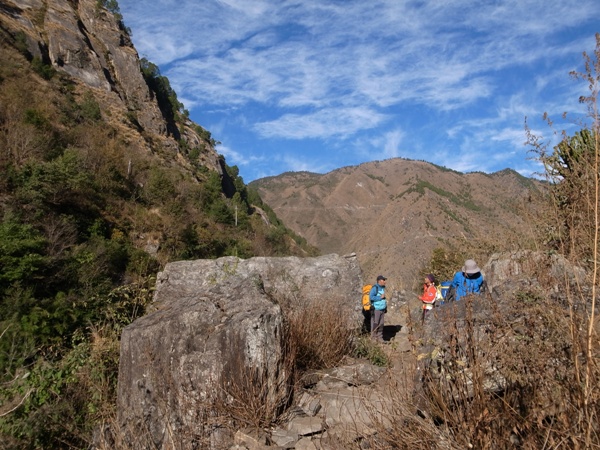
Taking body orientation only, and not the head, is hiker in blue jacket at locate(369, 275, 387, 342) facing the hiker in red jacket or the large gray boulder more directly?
the hiker in red jacket

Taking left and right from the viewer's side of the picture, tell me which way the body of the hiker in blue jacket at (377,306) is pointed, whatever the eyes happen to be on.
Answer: facing to the right of the viewer

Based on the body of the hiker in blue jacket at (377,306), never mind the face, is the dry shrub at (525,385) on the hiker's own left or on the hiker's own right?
on the hiker's own right

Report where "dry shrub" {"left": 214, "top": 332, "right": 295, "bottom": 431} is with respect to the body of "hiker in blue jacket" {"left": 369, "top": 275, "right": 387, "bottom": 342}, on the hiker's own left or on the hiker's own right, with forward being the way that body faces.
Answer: on the hiker's own right

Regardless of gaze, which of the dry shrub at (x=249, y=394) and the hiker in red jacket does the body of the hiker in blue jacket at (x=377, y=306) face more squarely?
the hiker in red jacket

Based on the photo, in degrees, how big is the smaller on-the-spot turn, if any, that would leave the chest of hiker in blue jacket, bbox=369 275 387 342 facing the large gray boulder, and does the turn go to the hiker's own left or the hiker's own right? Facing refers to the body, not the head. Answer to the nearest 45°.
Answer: approximately 90° to the hiker's own right

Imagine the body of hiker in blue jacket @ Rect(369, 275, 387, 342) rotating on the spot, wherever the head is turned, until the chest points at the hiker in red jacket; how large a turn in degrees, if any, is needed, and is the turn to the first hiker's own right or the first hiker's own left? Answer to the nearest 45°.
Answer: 0° — they already face them
